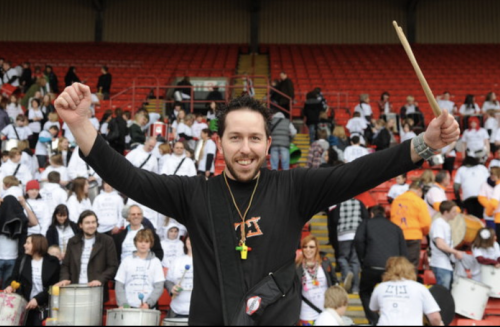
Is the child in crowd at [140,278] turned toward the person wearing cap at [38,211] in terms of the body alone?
no

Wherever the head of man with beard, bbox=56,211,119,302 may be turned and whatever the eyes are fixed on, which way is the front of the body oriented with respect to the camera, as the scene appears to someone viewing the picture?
toward the camera

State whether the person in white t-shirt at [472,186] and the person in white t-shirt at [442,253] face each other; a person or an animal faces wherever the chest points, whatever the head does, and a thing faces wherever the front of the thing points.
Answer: no

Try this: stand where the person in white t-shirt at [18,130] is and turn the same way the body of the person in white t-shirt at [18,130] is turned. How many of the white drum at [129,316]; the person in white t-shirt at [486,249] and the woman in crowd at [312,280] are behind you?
0

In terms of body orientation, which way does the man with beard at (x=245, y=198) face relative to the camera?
toward the camera

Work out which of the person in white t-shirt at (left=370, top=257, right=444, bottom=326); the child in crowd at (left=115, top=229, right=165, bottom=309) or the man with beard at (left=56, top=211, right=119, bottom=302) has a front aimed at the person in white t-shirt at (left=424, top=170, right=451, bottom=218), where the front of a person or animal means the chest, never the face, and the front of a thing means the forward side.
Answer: the person in white t-shirt at (left=370, top=257, right=444, bottom=326)

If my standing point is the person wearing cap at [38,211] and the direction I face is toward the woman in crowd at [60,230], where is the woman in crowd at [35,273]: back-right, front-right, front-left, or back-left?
front-right

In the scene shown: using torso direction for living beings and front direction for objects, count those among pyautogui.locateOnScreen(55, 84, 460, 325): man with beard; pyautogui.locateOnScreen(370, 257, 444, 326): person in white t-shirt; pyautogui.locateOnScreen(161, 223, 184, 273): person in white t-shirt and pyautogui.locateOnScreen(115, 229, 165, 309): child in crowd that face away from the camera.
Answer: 1

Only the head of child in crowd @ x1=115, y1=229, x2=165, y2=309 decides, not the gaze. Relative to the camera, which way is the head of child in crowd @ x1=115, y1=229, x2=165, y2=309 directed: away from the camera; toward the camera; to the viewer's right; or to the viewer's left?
toward the camera

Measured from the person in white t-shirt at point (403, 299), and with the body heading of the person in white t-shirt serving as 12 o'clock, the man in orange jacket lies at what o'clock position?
The man in orange jacket is roughly at 12 o'clock from the person in white t-shirt.

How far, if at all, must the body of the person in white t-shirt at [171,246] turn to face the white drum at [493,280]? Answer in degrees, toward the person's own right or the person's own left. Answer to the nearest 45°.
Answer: approximately 90° to the person's own left

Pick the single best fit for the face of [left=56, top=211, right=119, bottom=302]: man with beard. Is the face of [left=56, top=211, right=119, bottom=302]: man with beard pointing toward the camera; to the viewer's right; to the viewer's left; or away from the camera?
toward the camera

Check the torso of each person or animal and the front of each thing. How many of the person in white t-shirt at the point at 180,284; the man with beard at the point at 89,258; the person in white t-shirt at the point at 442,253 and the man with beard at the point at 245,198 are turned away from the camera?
0

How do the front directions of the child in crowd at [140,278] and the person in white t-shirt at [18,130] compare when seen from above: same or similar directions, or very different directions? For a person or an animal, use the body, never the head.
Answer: same or similar directions

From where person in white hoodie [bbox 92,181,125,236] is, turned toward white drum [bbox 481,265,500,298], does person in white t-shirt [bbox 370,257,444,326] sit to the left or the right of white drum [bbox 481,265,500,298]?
right

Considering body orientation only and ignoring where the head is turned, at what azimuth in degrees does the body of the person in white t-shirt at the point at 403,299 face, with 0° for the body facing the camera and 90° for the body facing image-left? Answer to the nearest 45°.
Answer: approximately 180°
